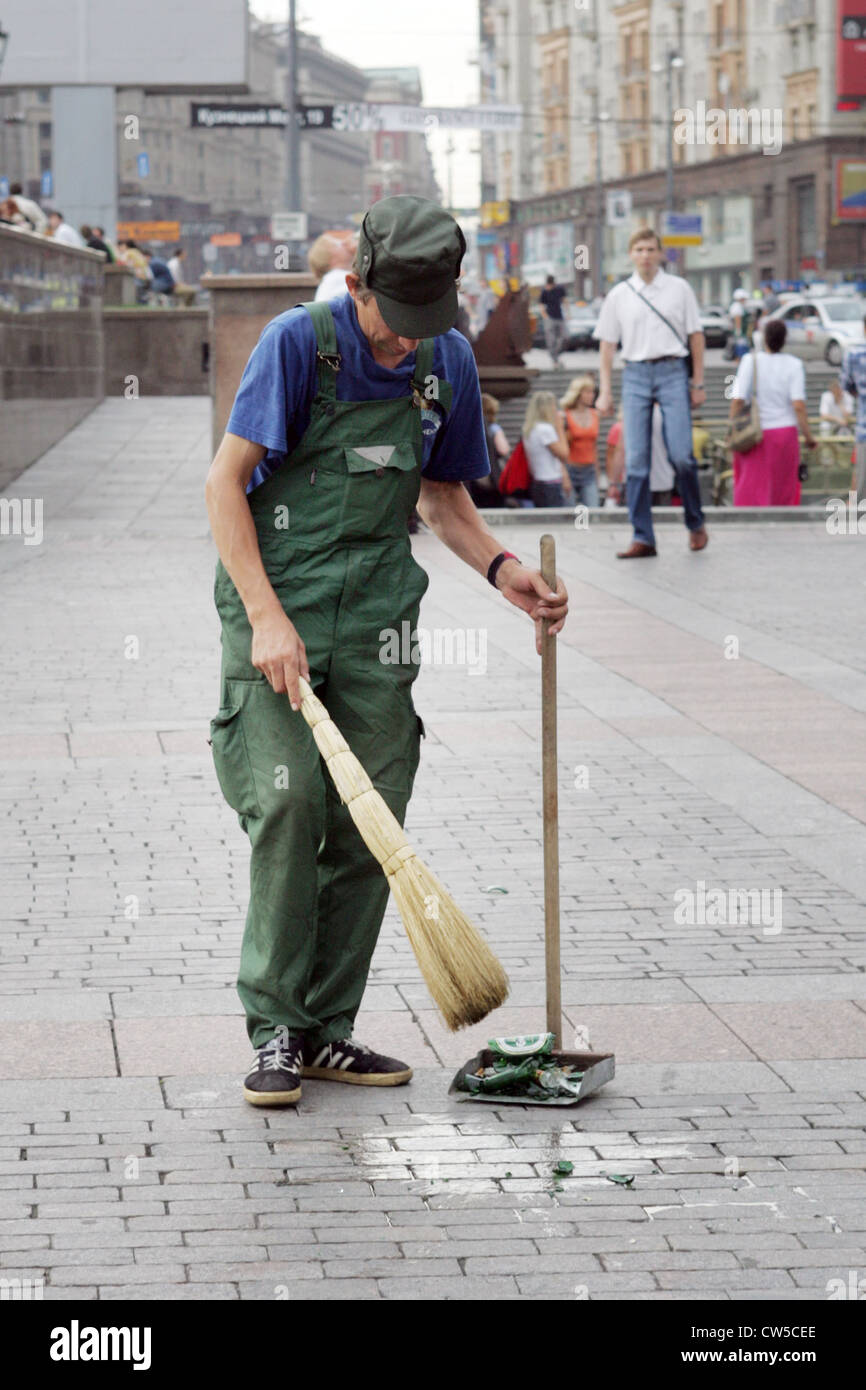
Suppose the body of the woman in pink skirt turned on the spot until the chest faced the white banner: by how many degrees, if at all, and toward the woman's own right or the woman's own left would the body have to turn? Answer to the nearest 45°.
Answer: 0° — they already face it

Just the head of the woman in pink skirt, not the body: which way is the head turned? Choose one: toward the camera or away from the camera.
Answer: away from the camera

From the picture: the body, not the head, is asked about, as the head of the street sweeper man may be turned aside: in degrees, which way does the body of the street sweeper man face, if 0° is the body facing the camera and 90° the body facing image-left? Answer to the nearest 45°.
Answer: approximately 315°

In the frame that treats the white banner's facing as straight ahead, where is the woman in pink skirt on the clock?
The woman in pink skirt is roughly at 12 o'clock from the white banner.

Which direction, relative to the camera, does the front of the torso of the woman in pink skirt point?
away from the camera

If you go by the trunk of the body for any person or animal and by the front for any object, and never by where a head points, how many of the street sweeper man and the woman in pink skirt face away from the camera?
1

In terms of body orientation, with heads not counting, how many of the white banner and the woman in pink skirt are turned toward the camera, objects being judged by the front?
1
